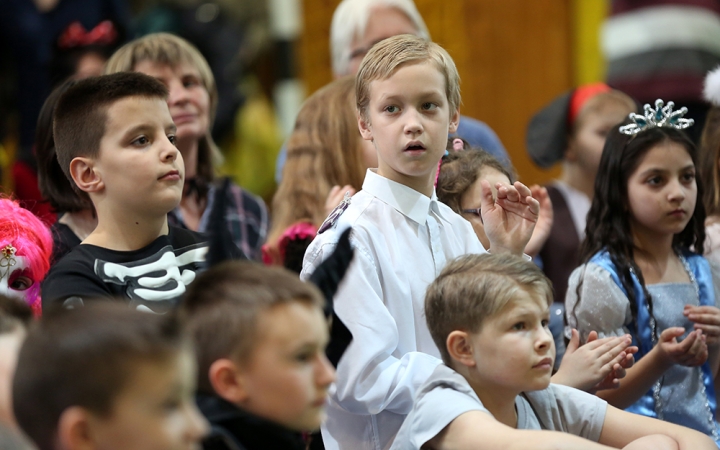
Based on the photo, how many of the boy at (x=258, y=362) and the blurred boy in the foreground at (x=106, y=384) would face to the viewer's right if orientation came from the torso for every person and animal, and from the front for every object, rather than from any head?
2

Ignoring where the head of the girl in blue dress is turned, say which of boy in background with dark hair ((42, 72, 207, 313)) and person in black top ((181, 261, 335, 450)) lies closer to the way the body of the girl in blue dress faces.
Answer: the person in black top

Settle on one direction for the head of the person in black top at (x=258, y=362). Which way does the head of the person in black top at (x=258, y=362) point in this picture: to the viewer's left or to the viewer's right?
to the viewer's right

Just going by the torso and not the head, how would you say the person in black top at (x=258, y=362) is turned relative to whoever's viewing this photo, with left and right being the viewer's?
facing to the right of the viewer

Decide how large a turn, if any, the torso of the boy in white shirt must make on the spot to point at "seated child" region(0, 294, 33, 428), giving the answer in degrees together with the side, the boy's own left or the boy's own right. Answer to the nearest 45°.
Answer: approximately 90° to the boy's own right

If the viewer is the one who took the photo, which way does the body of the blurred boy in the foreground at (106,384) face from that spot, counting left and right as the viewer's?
facing to the right of the viewer

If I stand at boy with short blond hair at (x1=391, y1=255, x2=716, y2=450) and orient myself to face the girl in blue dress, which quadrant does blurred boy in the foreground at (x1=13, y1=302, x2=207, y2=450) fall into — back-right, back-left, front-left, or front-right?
back-left
